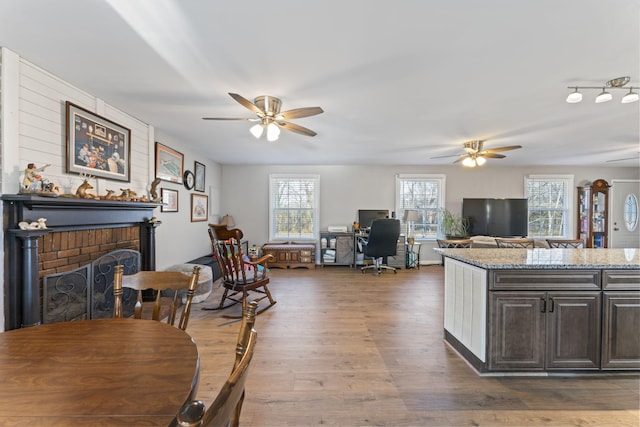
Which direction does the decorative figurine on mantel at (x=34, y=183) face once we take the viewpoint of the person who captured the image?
facing to the right of the viewer

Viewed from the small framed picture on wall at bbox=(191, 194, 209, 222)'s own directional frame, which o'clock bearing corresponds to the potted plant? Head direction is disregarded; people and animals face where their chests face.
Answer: The potted plant is roughly at 11 o'clock from the small framed picture on wall.

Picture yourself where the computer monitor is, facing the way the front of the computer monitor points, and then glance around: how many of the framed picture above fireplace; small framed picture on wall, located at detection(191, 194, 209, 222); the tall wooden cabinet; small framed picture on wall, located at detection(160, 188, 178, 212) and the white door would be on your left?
2

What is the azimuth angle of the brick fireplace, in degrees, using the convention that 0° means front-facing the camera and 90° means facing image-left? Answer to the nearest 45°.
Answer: approximately 315°

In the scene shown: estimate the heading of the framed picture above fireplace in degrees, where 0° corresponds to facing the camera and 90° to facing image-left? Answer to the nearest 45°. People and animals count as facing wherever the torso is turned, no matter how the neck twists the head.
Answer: approximately 315°

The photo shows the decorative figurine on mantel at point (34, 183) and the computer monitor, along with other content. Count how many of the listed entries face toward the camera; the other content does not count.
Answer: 1

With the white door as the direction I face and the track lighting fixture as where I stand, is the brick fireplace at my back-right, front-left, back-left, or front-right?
back-left

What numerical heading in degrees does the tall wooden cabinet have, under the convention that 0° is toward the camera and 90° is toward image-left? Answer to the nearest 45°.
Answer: approximately 315°

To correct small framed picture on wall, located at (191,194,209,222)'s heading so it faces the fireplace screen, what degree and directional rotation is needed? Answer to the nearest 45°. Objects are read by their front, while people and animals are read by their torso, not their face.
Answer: approximately 45° to its right

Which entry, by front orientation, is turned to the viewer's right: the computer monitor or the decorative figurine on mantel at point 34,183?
the decorative figurine on mantel

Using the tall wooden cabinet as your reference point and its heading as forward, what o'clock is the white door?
The white door is roughly at 9 o'clock from the tall wooden cabinet.

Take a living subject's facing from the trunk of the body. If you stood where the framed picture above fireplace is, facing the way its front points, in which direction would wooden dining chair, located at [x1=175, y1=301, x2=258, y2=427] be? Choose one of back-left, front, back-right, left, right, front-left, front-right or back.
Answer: front-right

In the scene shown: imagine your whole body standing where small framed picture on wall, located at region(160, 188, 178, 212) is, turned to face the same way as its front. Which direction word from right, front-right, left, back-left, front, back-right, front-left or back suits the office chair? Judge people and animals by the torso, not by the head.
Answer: front-left

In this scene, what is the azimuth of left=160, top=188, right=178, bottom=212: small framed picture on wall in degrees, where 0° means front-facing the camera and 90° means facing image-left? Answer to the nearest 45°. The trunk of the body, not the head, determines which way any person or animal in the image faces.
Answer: approximately 315°
